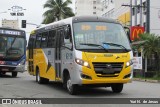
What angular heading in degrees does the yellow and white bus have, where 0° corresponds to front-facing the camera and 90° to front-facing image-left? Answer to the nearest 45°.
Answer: approximately 315°

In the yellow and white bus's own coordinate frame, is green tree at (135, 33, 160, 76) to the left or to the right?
on its left
